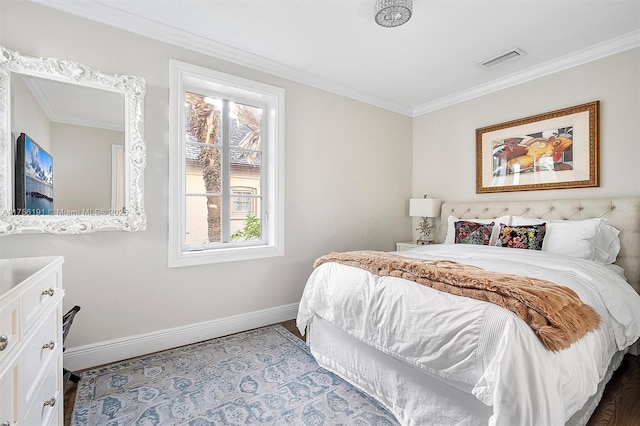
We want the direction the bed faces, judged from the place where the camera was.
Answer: facing the viewer and to the left of the viewer

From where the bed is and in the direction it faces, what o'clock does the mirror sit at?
The mirror is roughly at 1 o'clock from the bed.

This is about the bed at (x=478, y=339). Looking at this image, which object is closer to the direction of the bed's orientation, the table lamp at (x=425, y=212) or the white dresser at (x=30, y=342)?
the white dresser

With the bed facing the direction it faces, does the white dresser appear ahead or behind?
ahead

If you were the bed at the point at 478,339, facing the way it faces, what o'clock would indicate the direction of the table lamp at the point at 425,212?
The table lamp is roughly at 4 o'clock from the bed.
